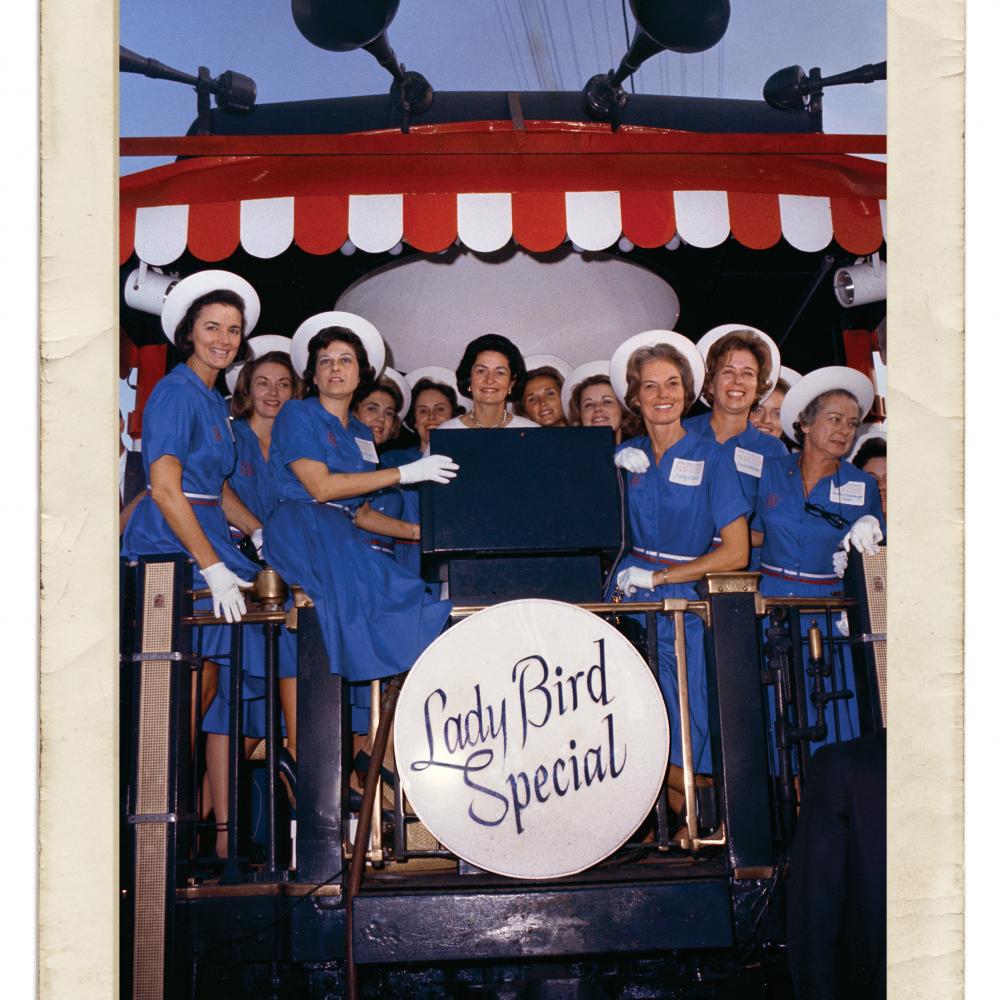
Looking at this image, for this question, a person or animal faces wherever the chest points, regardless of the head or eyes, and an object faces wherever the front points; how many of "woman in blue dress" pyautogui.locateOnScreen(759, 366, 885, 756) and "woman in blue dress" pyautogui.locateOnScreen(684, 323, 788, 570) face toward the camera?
2

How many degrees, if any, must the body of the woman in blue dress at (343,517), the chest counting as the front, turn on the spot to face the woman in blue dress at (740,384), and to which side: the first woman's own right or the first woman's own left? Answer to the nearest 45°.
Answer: approximately 90° to the first woman's own left

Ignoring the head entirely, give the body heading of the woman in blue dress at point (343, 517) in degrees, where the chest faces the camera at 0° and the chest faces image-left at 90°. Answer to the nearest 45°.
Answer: approximately 315°

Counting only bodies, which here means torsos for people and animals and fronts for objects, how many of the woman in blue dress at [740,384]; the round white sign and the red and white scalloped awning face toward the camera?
3

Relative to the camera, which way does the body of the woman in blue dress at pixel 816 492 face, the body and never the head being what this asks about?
toward the camera

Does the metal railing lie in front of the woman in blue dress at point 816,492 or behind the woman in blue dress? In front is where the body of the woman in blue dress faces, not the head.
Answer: in front

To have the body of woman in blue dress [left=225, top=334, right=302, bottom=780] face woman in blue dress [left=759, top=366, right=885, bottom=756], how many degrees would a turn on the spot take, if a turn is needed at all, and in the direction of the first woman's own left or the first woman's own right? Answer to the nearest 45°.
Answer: approximately 45° to the first woman's own left

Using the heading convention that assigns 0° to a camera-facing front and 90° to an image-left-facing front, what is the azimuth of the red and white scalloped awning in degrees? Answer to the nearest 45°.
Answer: approximately 0°
